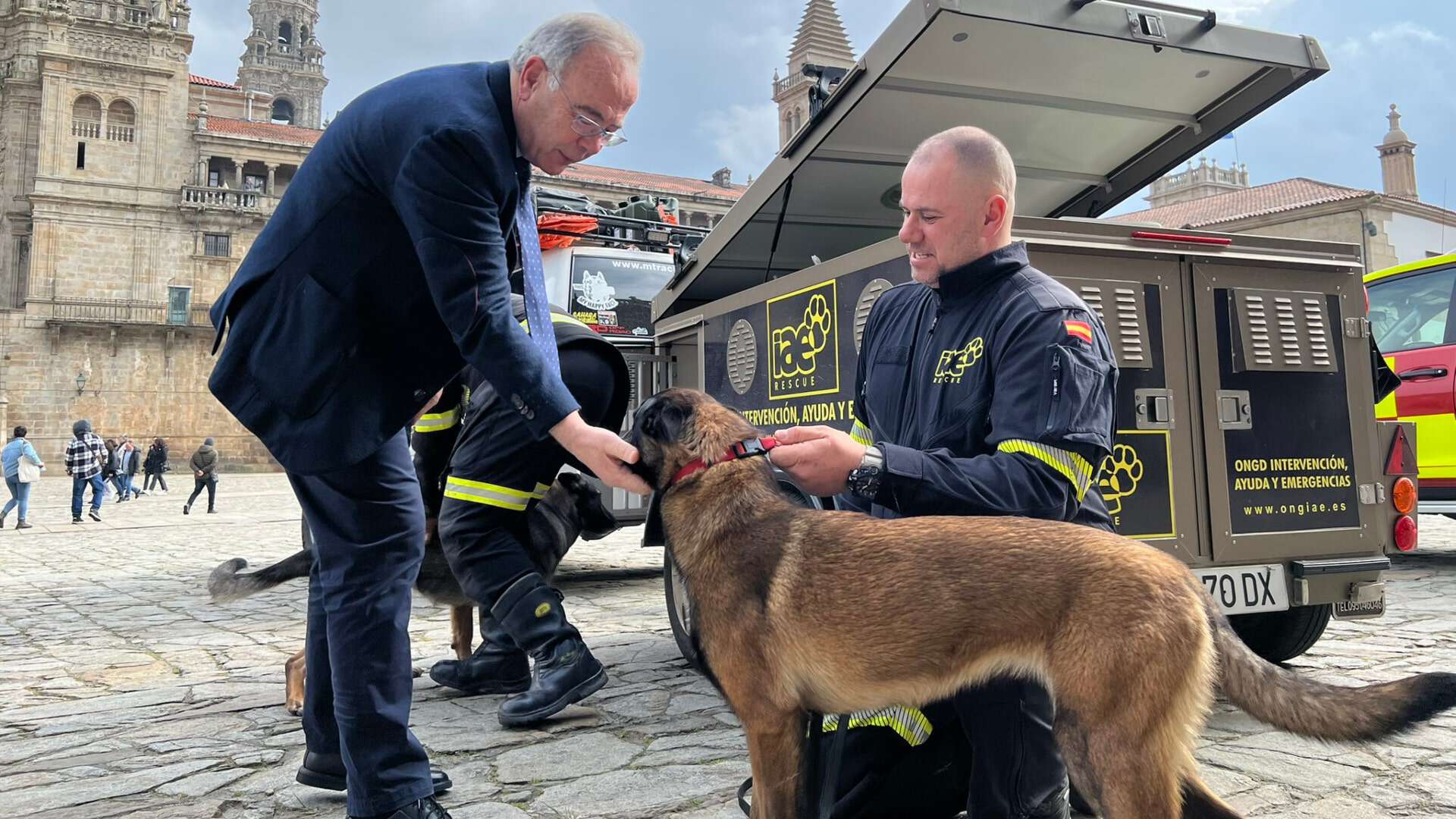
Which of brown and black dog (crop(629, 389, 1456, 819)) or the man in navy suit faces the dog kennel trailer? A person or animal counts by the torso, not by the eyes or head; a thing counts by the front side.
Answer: the man in navy suit

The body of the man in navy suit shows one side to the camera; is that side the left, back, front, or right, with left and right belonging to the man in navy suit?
right

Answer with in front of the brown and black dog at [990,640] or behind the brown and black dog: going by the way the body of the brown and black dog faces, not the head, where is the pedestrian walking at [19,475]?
in front

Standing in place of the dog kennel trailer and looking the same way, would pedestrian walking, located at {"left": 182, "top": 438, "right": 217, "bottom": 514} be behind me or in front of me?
in front

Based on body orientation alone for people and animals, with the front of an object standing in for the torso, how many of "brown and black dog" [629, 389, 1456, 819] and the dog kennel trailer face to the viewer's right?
0

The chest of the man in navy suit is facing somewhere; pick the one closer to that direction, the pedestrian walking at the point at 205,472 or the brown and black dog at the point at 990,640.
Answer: the brown and black dog

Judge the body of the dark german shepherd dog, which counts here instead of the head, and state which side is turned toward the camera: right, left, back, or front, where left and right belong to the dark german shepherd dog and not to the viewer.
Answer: right

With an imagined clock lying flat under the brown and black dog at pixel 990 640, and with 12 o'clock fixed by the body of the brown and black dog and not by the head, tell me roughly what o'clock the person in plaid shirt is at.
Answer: The person in plaid shirt is roughly at 1 o'clock from the brown and black dog.

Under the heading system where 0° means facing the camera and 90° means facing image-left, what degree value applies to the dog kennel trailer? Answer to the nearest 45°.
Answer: approximately 135°

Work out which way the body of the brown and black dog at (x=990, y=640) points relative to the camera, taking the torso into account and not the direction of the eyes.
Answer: to the viewer's left

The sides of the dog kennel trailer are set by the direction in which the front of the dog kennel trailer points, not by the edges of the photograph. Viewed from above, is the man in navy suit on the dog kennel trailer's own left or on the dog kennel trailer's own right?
on the dog kennel trailer's own left

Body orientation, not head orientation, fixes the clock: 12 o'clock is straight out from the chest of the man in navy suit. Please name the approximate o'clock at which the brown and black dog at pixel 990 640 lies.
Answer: The brown and black dog is roughly at 1 o'clock from the man in navy suit.
